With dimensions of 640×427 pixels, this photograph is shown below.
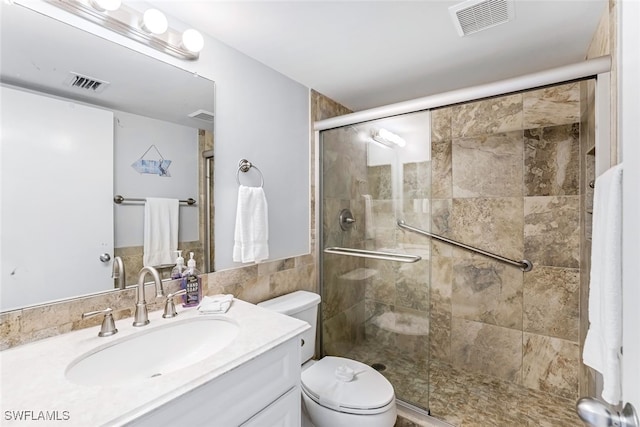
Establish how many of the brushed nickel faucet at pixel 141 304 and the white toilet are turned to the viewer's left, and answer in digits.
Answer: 0

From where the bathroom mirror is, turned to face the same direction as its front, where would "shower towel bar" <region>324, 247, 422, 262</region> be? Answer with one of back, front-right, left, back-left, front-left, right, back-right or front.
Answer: front-left

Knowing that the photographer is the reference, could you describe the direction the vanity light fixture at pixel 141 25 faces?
facing the viewer and to the right of the viewer

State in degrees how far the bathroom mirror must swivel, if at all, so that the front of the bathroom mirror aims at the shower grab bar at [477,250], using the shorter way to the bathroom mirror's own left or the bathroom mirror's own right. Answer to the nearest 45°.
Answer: approximately 45° to the bathroom mirror's own left

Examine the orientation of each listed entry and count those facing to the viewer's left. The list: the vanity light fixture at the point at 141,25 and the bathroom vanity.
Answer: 0

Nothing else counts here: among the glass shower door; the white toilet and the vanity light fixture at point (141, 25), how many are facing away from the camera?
0

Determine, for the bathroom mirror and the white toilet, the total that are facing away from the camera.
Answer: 0

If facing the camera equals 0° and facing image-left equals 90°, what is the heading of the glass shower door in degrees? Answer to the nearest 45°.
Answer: approximately 45°

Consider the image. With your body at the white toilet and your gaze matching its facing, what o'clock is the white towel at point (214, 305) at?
The white towel is roughly at 4 o'clock from the white toilet.

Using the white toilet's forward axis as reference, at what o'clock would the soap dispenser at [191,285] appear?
The soap dispenser is roughly at 4 o'clock from the white toilet.

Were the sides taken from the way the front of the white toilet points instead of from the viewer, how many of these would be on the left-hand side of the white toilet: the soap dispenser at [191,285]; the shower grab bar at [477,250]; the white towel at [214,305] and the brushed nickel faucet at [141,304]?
1
